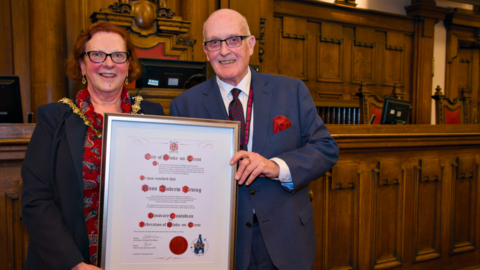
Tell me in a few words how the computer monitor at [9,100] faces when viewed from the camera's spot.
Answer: facing away from the viewer

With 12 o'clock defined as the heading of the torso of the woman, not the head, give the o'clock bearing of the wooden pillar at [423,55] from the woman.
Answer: The wooden pillar is roughly at 8 o'clock from the woman.

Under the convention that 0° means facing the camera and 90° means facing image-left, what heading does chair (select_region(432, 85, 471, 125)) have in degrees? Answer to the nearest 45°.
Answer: approximately 0°

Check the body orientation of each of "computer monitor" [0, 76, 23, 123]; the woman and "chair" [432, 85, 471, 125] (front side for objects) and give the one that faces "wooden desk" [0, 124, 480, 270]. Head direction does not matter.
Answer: the chair

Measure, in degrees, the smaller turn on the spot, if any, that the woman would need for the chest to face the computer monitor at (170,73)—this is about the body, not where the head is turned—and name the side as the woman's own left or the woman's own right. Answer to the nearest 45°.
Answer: approximately 135° to the woman's own left

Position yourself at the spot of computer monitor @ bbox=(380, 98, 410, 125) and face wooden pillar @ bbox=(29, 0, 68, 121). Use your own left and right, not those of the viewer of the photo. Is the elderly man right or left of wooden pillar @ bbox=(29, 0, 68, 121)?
left

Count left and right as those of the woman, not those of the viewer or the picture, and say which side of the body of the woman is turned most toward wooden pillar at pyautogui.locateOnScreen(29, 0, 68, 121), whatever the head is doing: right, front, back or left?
back

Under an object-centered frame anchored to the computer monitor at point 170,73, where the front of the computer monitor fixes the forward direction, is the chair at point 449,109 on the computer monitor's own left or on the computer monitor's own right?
on the computer monitor's own right
